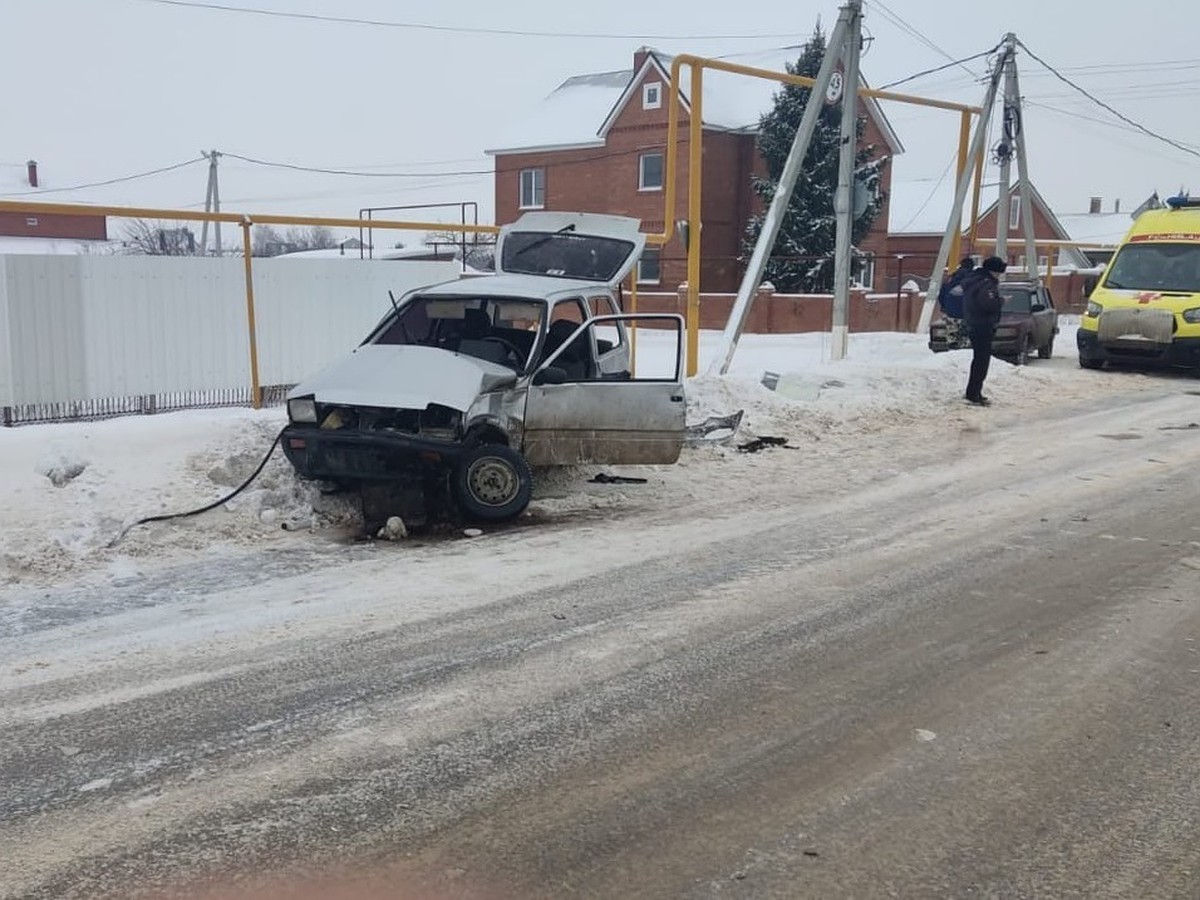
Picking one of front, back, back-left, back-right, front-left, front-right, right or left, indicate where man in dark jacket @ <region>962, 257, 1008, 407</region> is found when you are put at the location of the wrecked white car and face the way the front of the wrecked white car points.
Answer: back

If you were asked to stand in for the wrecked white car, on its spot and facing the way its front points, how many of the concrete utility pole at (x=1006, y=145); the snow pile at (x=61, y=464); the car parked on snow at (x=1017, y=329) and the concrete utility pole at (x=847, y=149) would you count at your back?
3

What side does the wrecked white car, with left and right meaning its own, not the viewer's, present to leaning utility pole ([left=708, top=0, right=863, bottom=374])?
back

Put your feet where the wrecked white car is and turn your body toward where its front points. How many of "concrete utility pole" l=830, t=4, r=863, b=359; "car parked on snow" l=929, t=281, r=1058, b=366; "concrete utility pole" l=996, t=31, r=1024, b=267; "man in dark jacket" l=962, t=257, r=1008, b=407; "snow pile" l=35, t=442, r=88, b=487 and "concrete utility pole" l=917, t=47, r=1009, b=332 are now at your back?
5

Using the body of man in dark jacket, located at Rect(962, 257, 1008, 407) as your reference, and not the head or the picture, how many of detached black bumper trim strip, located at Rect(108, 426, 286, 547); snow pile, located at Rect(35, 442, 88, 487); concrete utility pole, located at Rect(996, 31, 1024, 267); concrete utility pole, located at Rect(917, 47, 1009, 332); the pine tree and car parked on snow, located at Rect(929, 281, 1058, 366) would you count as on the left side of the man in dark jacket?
4

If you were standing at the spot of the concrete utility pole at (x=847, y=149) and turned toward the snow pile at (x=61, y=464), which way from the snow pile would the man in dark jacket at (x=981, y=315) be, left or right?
left

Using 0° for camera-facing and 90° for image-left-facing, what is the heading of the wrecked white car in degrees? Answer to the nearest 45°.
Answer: approximately 45°

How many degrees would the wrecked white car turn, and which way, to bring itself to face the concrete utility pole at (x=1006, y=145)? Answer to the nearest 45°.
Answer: approximately 180°
